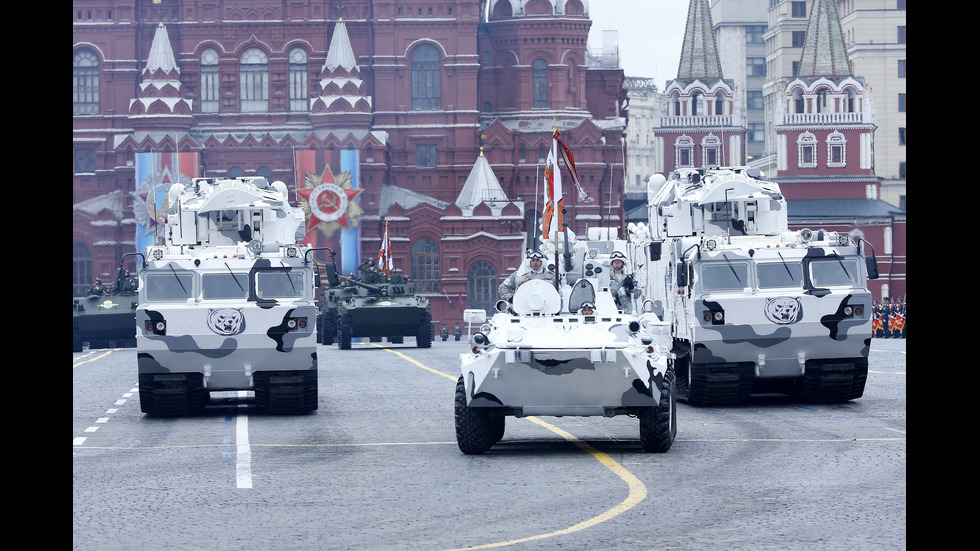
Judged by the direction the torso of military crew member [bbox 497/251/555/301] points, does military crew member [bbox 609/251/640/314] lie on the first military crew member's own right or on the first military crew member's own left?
on the first military crew member's own left

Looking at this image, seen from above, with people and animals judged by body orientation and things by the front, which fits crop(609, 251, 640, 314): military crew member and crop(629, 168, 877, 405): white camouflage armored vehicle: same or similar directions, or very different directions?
same or similar directions

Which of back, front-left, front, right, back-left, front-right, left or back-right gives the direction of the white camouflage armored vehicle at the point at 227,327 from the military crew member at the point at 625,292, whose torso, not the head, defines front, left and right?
right

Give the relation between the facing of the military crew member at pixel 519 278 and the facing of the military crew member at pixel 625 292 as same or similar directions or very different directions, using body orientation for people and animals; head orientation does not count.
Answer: same or similar directions

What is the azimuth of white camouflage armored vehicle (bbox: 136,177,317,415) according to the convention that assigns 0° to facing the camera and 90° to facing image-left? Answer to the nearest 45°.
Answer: approximately 0°

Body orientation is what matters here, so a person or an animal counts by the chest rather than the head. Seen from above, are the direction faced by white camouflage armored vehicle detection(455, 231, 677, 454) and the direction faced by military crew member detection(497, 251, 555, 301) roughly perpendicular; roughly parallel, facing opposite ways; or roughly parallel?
roughly parallel

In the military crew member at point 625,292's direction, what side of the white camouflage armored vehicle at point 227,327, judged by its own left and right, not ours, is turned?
left

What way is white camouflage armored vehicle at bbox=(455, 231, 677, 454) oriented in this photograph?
toward the camera
